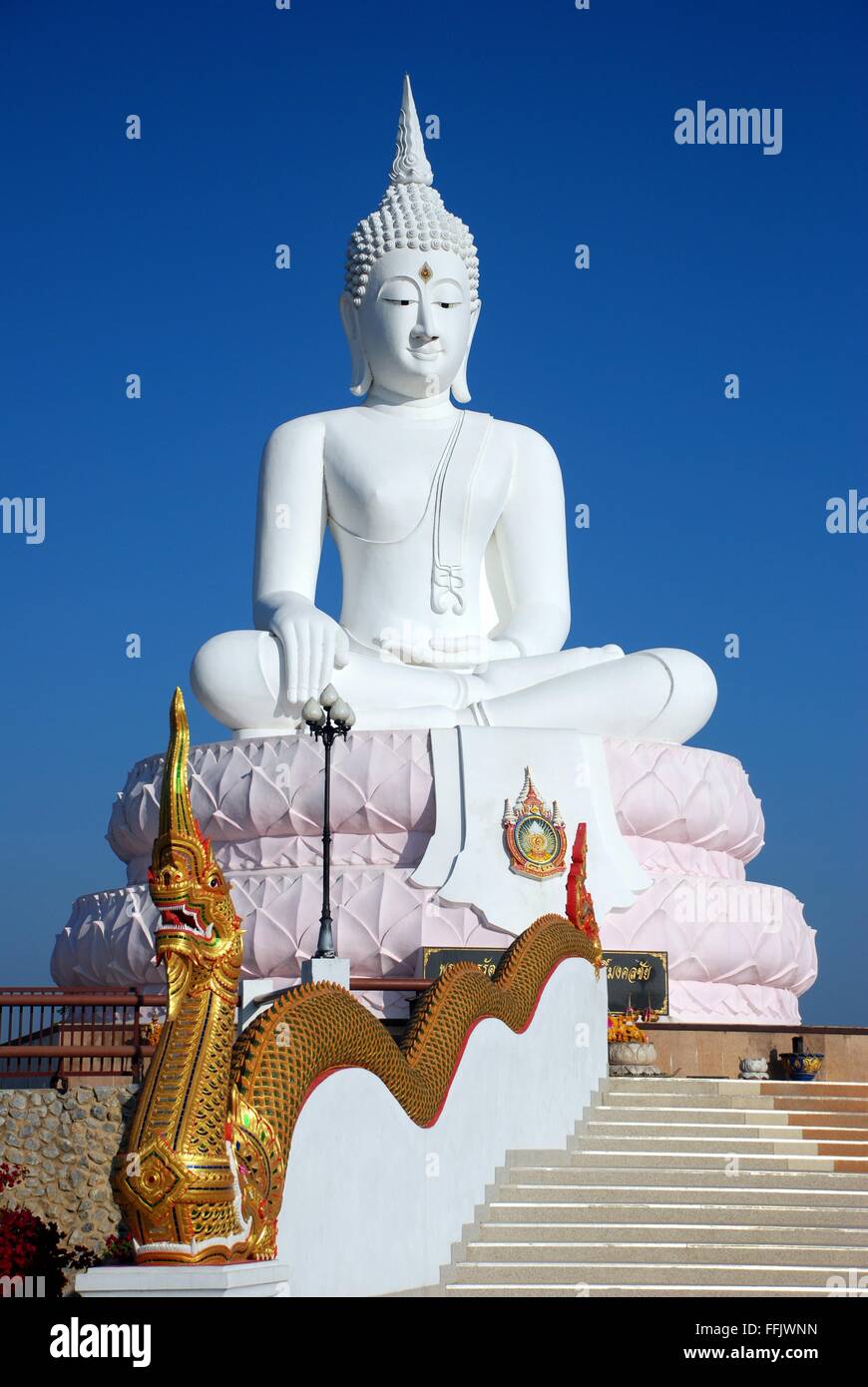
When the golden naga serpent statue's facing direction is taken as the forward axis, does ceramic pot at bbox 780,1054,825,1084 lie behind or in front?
behind

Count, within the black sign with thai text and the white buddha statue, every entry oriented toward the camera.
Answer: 2

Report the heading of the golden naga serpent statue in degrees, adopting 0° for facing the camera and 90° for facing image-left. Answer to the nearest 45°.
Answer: approximately 45°

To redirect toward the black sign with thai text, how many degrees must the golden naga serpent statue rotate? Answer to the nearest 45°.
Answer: approximately 135° to its right

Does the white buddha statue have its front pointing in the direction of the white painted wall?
yes

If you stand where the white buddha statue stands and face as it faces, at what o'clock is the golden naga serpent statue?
The golden naga serpent statue is roughly at 12 o'clock from the white buddha statue.

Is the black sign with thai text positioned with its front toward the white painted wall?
yes

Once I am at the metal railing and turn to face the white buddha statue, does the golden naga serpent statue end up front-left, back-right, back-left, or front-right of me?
back-right
